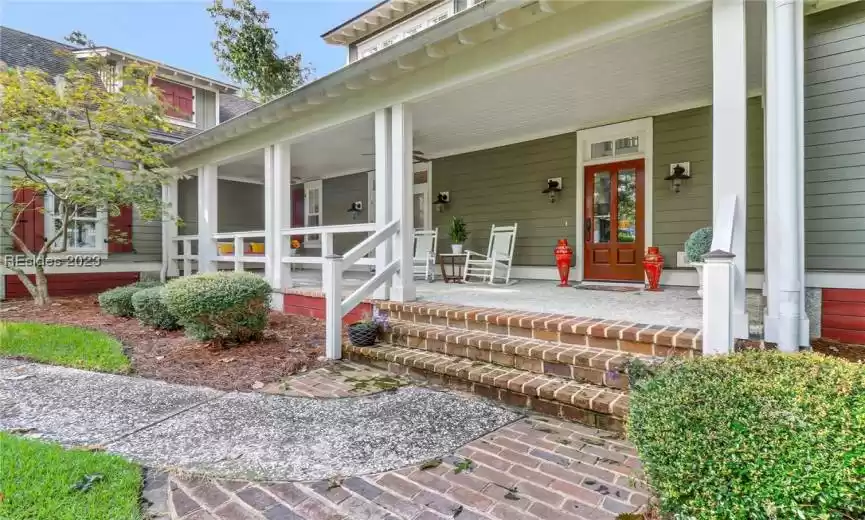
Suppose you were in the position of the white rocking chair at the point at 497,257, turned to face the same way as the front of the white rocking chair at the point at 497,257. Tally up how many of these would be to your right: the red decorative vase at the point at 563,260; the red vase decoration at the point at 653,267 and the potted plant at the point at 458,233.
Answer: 1

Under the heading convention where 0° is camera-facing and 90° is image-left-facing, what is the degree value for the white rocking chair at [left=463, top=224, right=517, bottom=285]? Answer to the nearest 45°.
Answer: approximately 45°

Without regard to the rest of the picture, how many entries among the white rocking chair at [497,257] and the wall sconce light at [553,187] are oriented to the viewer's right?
0

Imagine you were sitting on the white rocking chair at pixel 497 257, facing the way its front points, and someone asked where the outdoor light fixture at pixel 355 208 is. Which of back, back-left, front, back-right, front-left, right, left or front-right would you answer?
right

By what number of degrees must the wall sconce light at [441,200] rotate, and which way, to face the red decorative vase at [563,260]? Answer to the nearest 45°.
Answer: approximately 90° to its left

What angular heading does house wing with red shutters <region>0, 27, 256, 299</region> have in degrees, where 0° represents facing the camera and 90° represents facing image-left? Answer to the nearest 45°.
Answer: approximately 315°

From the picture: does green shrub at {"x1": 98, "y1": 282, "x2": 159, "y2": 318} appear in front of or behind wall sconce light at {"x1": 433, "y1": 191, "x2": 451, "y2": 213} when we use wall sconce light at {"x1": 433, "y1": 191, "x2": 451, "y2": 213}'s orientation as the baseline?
in front

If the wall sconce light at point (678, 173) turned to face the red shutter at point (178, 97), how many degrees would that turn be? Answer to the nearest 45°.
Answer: approximately 45° to its right
